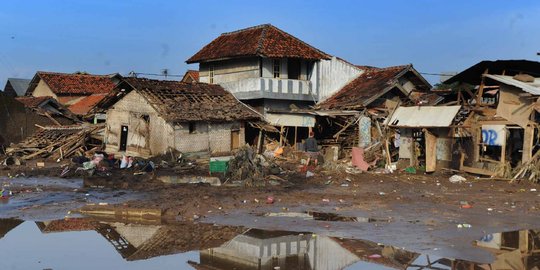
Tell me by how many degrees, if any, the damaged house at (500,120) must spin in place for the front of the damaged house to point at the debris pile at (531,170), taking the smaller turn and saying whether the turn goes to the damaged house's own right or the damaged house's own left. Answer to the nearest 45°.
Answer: approximately 45° to the damaged house's own left

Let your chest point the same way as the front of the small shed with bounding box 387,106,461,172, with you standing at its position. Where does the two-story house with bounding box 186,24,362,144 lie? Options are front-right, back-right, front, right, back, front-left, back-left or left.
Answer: back-right

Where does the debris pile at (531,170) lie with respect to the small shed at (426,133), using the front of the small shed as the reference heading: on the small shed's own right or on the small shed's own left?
on the small shed's own left

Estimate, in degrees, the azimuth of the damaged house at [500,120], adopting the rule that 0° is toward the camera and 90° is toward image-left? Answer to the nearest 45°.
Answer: approximately 0°

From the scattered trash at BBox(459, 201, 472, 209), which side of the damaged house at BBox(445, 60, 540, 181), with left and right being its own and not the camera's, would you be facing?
front

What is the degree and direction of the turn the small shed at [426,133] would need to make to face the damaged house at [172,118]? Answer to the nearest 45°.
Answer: approximately 90° to its right

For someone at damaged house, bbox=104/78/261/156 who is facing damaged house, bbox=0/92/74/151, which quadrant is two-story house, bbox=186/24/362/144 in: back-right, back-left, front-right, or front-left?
back-right

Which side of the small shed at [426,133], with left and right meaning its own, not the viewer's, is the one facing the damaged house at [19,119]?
right

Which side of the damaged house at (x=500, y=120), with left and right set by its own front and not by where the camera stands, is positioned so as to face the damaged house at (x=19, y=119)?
right

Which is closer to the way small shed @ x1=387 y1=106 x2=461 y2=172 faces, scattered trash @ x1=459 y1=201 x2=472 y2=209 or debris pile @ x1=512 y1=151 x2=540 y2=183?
the scattered trash

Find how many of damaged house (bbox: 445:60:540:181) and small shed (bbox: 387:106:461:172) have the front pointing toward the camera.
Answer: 2

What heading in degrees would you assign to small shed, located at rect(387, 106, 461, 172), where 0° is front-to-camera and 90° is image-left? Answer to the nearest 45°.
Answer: approximately 0°

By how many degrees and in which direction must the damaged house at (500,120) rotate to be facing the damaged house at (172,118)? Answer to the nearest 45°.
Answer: approximately 90° to its right

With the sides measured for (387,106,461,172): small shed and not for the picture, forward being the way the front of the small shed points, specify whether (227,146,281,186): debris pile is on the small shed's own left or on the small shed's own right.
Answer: on the small shed's own right
